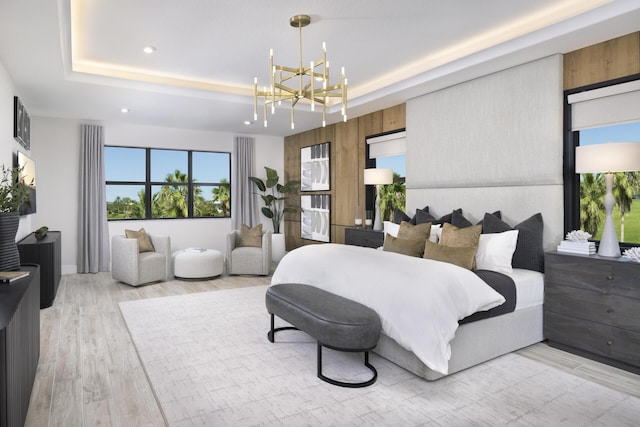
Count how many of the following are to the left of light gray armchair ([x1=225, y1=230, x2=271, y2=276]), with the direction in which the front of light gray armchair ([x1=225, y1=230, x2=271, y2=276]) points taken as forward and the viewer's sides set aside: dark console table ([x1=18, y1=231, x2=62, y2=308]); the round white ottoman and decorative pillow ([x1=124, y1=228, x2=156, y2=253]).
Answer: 0

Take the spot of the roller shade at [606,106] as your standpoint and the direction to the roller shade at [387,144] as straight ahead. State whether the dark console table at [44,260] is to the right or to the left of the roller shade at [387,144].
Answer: left

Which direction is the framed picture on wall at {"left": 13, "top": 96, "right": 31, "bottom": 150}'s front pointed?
to the viewer's right

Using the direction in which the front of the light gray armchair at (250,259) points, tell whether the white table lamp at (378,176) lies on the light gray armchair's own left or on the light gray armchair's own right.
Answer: on the light gray armchair's own left

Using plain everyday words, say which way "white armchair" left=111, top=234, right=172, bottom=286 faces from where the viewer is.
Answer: facing the viewer and to the right of the viewer

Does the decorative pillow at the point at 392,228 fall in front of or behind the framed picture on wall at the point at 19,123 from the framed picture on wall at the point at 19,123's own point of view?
in front

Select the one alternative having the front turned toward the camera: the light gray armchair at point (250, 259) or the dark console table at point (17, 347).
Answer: the light gray armchair

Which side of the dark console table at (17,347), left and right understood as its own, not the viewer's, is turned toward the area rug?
front

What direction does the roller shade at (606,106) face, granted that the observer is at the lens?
facing the viewer and to the left of the viewer

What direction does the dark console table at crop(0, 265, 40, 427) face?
to the viewer's right

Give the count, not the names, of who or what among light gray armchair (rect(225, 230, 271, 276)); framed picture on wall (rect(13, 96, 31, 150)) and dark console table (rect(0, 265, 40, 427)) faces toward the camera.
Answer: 1

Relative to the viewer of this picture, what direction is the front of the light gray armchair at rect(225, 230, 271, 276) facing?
facing the viewer

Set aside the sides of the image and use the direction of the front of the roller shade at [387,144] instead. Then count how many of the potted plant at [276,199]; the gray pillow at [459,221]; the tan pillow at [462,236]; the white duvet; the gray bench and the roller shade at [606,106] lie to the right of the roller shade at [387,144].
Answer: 1
